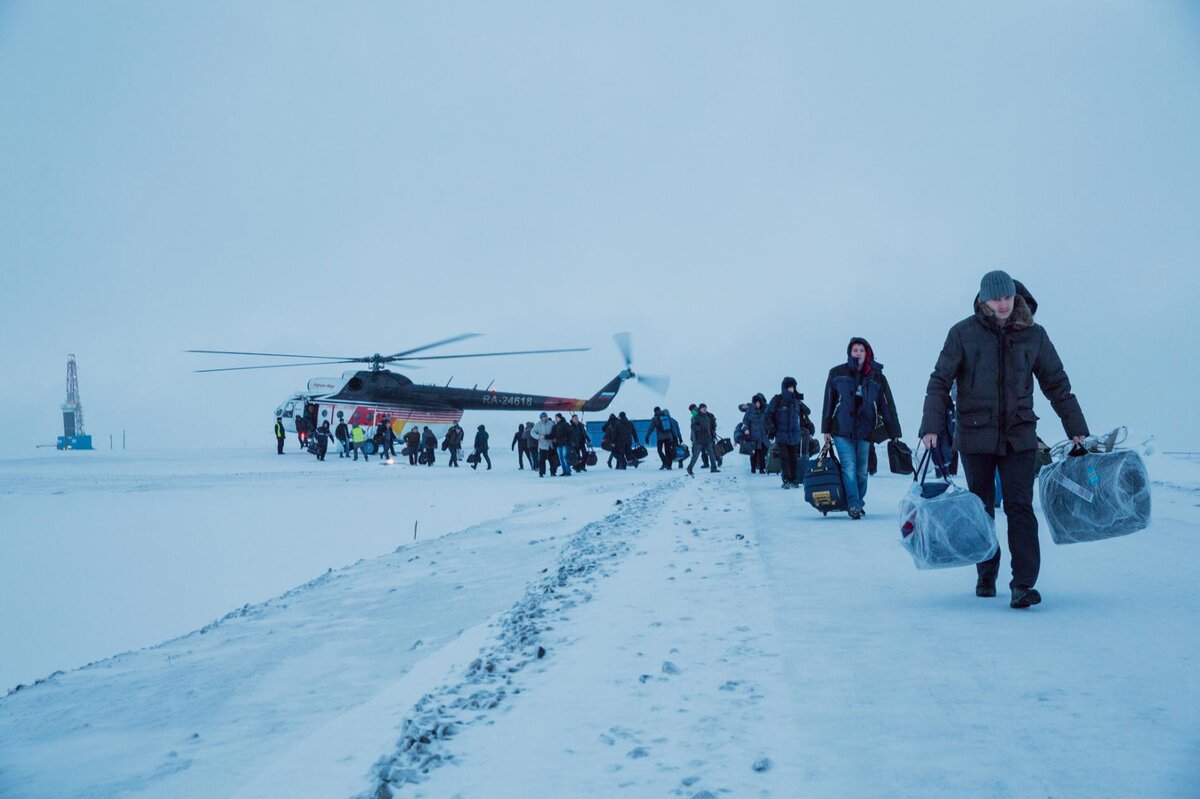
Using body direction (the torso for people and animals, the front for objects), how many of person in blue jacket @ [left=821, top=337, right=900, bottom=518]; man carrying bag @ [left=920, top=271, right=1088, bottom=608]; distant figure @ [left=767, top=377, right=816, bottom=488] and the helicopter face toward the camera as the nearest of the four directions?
3

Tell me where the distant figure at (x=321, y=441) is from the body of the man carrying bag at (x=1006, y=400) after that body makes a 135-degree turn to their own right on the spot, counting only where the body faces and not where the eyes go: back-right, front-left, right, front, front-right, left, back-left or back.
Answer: front

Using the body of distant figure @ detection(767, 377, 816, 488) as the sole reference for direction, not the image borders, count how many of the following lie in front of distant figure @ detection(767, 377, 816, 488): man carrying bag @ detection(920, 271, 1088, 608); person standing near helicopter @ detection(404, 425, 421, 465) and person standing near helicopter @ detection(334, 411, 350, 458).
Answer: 1

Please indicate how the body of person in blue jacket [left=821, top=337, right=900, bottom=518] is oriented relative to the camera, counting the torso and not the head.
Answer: toward the camera

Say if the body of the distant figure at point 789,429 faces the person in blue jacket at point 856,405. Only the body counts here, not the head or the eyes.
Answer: yes

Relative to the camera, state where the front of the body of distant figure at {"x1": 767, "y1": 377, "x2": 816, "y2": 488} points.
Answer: toward the camera

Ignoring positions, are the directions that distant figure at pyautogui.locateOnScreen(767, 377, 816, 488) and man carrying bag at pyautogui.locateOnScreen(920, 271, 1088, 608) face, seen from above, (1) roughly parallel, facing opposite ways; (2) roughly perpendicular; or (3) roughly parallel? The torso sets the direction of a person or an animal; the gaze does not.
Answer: roughly parallel

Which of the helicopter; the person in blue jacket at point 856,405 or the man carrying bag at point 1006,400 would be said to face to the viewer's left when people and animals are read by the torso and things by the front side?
the helicopter

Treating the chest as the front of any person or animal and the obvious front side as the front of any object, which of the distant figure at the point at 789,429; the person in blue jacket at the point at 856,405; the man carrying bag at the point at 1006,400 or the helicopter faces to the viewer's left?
the helicopter

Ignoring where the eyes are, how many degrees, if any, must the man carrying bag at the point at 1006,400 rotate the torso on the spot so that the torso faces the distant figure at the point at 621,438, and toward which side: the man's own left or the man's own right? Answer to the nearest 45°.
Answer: approximately 135° to the man's own right

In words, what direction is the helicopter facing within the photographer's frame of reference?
facing to the left of the viewer

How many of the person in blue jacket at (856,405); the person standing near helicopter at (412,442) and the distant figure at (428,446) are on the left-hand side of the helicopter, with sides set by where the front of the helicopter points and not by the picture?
3

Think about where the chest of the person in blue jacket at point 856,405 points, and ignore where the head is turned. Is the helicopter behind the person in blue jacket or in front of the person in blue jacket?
behind
